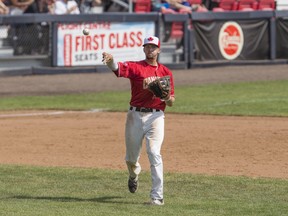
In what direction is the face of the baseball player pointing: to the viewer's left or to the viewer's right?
to the viewer's left

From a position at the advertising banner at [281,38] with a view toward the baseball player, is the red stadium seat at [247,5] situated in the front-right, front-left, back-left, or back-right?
back-right

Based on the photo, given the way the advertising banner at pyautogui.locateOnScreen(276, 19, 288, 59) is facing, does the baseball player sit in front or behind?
in front

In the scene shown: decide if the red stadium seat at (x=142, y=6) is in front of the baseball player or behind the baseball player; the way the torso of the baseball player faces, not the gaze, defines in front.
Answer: behind

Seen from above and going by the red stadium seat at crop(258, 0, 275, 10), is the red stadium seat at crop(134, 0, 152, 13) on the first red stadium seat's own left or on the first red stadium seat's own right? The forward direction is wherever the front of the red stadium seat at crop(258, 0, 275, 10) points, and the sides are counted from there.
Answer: on the first red stadium seat's own right

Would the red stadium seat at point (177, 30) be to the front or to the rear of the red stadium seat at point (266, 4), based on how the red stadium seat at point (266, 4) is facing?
to the front

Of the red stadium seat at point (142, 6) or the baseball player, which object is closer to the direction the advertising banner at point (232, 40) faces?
the baseball player

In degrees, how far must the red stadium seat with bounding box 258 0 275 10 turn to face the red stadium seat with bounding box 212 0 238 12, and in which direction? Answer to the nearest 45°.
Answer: approximately 45° to its right

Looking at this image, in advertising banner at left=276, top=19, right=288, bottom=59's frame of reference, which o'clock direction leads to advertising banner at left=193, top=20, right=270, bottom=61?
advertising banner at left=193, top=20, right=270, bottom=61 is roughly at 2 o'clock from advertising banner at left=276, top=19, right=288, bottom=59.
